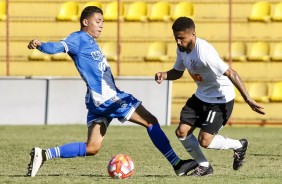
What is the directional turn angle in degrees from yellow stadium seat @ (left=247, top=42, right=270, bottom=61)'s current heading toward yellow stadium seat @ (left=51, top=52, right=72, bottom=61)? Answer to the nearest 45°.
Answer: approximately 45° to its right

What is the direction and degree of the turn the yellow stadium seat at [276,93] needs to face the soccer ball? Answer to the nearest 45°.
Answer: approximately 45° to its left

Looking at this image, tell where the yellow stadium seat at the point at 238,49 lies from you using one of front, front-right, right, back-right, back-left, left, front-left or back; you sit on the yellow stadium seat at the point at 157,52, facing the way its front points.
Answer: back-left

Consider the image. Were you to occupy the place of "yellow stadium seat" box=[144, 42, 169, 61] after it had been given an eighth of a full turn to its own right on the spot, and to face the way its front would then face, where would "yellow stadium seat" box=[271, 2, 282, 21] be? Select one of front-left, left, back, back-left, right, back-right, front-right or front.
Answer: back

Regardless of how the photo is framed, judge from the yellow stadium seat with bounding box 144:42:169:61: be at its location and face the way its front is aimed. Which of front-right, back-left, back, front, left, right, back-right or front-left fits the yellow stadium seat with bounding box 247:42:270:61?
back-left

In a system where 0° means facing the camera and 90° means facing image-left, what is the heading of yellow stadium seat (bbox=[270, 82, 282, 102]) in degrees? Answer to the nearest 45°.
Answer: approximately 45°

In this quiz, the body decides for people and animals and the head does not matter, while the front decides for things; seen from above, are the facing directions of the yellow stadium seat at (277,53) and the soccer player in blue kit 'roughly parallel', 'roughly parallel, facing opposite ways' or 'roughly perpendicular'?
roughly perpendicular

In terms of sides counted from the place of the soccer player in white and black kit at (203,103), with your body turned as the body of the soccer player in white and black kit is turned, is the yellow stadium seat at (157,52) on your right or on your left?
on your right
